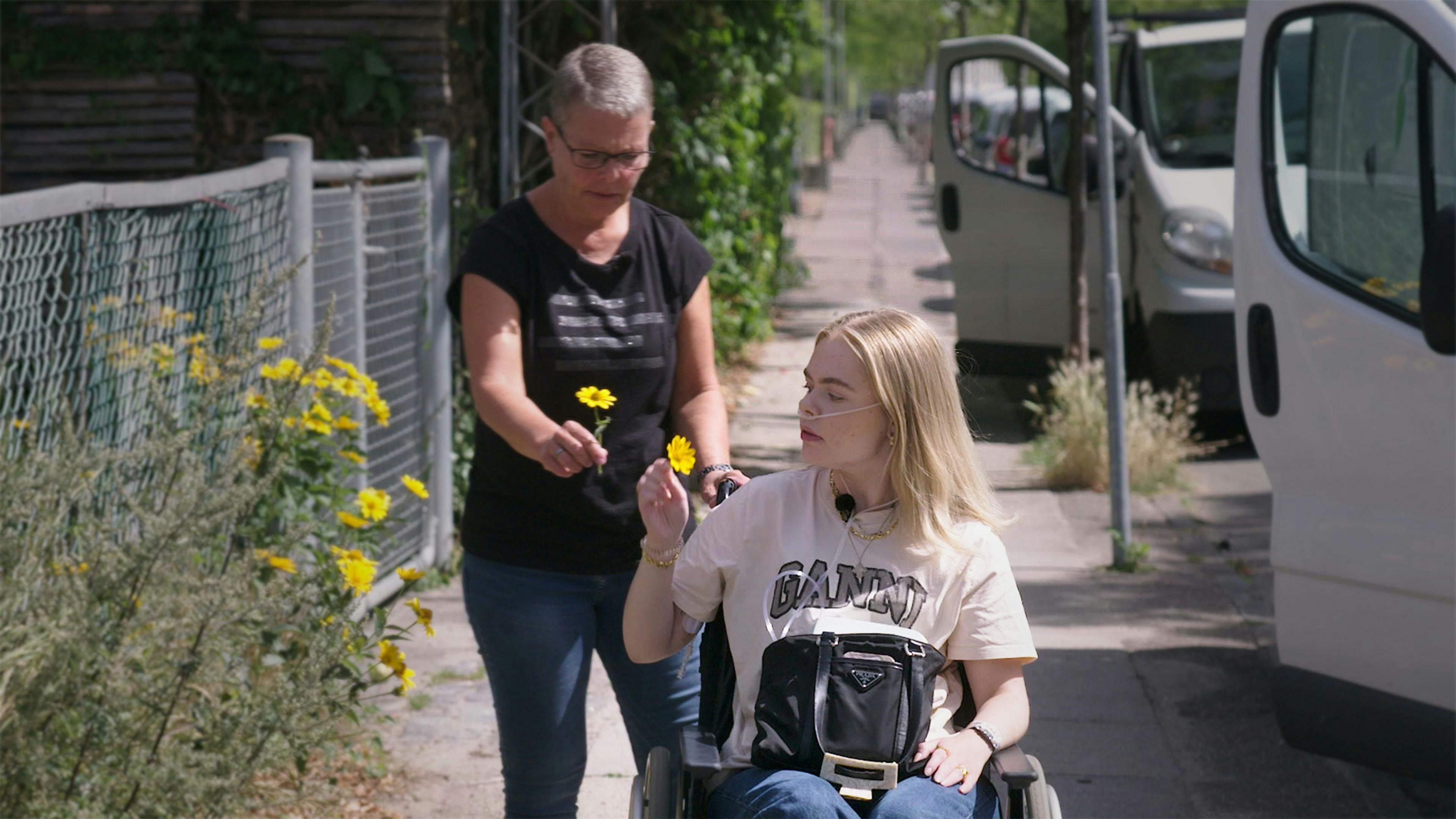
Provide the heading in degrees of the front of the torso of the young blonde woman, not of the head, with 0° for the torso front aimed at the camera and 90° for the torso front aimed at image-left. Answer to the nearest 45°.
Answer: approximately 0°

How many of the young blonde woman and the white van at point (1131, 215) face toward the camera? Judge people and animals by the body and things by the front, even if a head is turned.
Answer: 2

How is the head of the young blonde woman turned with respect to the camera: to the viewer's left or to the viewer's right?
to the viewer's left

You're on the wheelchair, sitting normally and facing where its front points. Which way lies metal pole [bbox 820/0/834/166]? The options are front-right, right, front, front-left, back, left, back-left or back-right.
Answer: back

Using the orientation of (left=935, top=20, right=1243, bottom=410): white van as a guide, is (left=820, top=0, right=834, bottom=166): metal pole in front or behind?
behind

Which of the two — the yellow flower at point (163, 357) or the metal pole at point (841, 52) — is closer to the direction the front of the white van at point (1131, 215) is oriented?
the yellow flower

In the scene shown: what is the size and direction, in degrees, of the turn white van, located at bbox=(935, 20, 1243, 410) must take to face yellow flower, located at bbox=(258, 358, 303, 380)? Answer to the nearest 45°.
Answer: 0° — it already faces it

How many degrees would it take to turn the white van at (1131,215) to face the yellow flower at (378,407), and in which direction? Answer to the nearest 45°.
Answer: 0° — it already faces it
